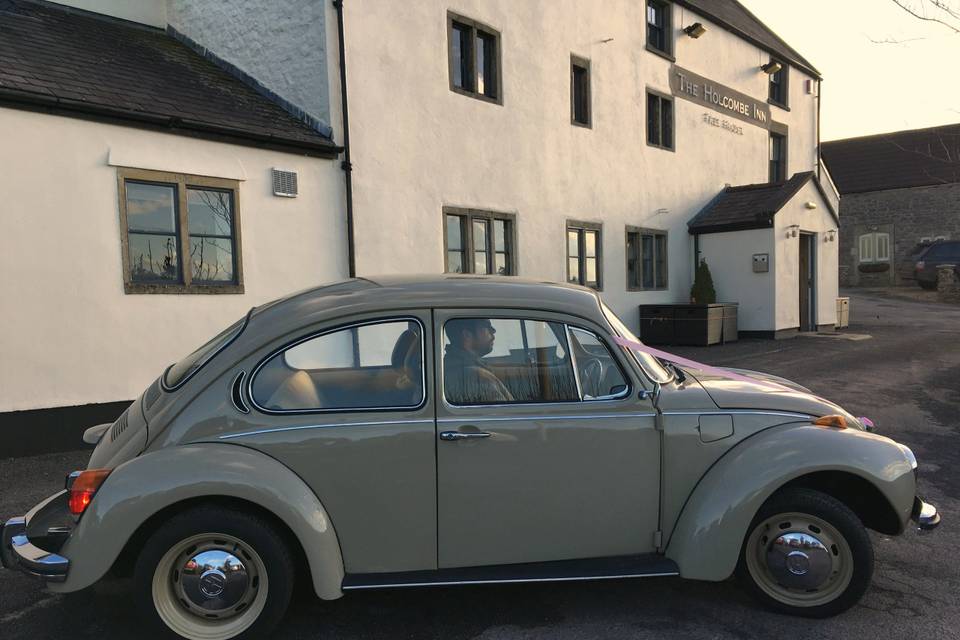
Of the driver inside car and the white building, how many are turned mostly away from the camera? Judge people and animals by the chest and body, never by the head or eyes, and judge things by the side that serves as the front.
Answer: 0

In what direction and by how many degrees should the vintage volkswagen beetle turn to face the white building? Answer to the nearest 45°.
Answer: approximately 90° to its left

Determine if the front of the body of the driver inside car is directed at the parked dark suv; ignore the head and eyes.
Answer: no

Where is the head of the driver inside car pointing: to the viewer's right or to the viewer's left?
to the viewer's right

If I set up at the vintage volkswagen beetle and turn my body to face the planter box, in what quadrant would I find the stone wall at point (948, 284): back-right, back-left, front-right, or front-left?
front-right

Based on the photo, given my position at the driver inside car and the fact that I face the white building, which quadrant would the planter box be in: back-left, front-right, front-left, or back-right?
front-right

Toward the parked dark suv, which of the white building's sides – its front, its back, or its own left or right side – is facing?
left

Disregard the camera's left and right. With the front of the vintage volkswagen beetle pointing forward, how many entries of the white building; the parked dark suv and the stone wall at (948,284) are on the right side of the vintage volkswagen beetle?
0

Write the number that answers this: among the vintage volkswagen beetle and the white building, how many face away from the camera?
0

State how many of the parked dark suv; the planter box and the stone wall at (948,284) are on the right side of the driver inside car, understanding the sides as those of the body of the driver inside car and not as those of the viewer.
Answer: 0

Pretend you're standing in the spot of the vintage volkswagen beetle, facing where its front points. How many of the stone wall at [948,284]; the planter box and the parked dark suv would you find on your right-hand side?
0

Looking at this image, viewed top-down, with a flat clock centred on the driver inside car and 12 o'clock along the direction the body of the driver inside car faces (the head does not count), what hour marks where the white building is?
The white building is roughly at 9 o'clock from the driver inside car.

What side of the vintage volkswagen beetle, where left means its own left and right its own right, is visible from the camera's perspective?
right

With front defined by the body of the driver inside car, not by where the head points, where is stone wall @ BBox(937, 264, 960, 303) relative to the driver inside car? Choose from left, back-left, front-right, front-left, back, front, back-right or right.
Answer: front-left

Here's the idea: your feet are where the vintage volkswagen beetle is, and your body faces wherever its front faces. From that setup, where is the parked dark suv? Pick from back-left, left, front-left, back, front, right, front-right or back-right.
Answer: front-left

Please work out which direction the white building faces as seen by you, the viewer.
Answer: facing the viewer and to the right of the viewer

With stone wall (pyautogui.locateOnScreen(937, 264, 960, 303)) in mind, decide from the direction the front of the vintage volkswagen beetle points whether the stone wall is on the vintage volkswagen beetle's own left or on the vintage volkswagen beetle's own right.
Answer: on the vintage volkswagen beetle's own left

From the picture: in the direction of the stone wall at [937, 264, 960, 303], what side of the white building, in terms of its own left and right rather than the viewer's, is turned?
left

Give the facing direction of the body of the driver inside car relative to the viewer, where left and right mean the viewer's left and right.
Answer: facing to the right of the viewer
